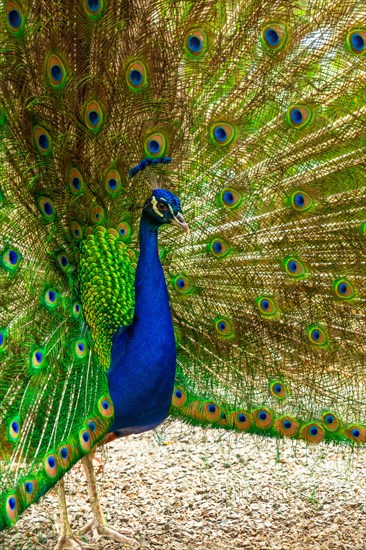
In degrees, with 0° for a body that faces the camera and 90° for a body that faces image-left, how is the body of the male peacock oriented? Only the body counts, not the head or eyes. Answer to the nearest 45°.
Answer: approximately 315°
